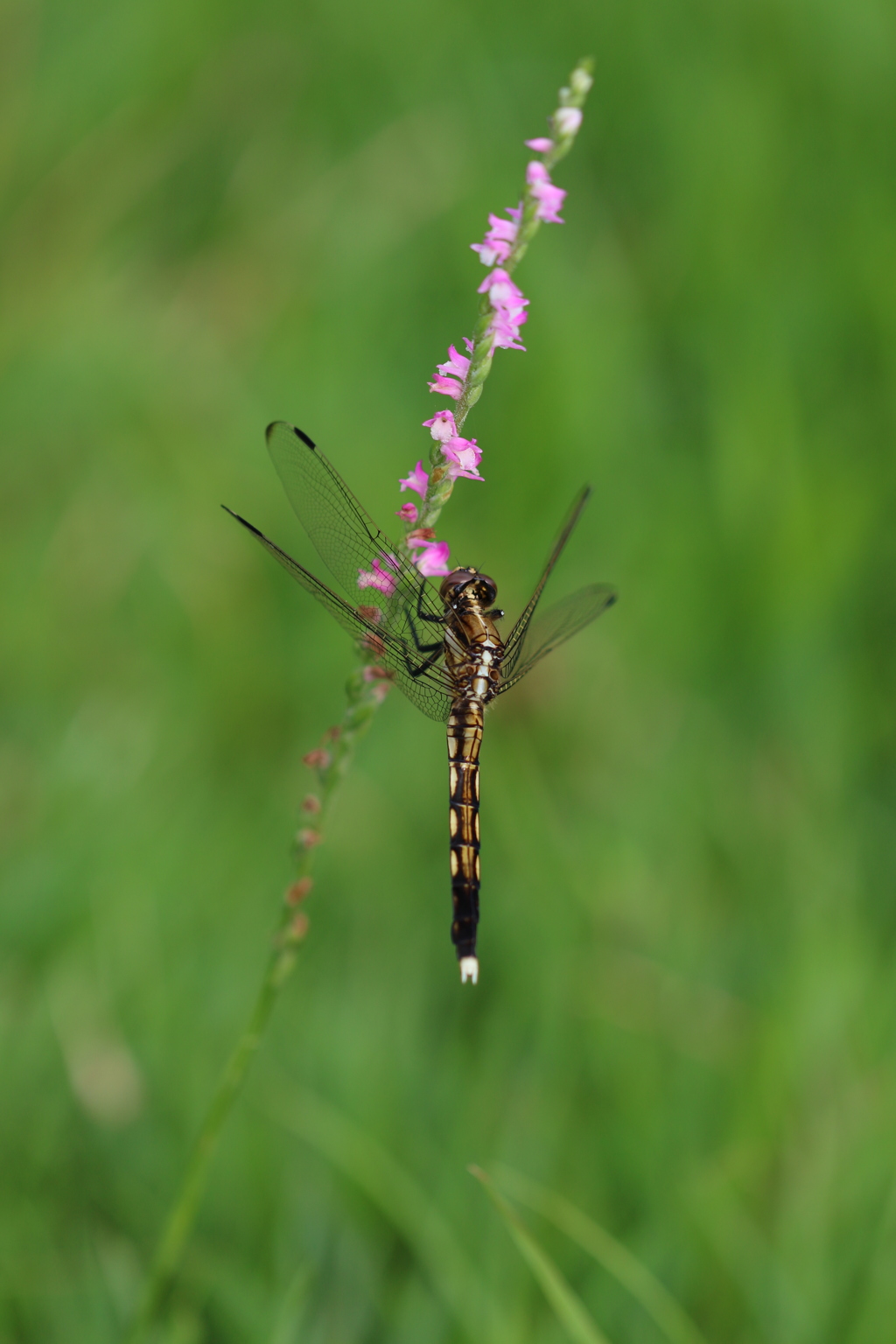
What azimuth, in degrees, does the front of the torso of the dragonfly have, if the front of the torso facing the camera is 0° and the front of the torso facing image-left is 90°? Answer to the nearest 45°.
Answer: approximately 180°
